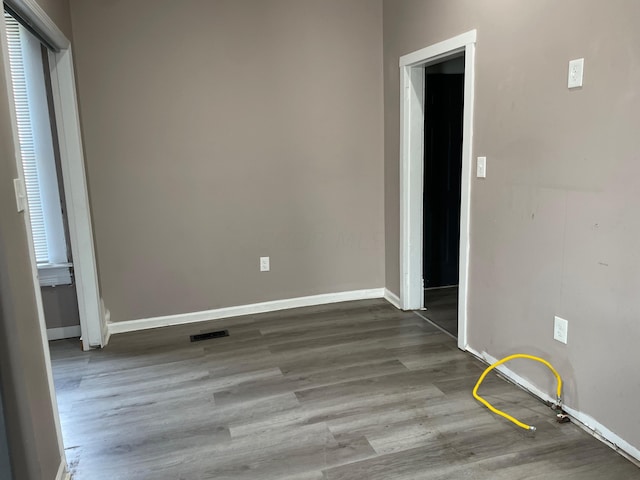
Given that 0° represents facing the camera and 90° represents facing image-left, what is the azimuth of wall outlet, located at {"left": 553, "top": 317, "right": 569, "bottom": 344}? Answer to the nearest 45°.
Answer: approximately 45°

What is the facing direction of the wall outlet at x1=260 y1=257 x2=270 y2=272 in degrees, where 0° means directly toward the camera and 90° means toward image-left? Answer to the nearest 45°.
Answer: approximately 0°

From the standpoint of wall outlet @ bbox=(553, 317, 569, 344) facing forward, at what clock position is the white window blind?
The white window blind is roughly at 1 o'clock from the wall outlet.

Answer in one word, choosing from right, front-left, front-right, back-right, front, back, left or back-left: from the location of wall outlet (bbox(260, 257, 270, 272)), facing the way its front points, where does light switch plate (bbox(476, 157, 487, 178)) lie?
front-left

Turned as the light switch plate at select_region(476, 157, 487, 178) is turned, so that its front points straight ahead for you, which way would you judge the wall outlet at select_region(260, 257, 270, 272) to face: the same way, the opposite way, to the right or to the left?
to the left

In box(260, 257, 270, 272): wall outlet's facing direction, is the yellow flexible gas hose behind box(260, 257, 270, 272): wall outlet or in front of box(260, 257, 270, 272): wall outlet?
in front

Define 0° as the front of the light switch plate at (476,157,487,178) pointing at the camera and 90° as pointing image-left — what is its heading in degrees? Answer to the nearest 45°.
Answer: approximately 45°

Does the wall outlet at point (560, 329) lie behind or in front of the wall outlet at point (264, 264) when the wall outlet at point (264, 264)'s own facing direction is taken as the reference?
in front
